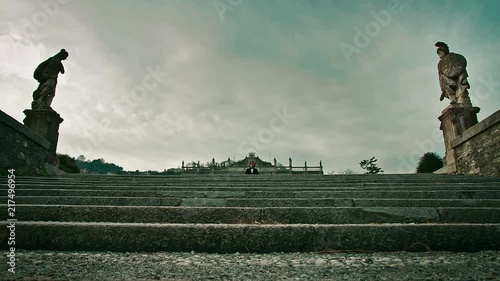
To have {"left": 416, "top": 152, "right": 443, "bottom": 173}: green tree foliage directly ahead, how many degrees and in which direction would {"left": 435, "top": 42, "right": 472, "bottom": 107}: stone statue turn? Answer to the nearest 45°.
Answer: approximately 135° to its right

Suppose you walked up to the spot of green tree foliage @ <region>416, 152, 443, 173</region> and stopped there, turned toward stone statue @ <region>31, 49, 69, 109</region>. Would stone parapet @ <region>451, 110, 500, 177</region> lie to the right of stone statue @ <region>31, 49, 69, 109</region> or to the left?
left

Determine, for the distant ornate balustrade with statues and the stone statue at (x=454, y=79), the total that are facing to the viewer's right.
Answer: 0

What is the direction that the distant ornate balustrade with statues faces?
toward the camera

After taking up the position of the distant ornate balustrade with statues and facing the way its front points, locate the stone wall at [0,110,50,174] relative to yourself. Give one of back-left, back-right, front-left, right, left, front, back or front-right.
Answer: front

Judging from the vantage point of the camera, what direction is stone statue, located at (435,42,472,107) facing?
facing the viewer and to the left of the viewer

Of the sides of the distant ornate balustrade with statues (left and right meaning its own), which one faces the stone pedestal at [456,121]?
front
